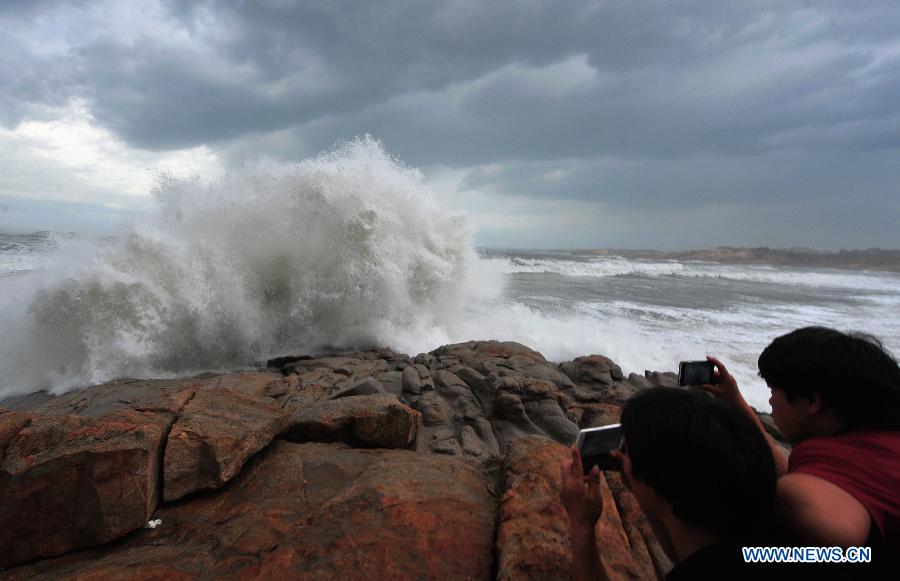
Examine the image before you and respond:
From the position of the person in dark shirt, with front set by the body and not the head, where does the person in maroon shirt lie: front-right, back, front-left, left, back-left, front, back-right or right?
right

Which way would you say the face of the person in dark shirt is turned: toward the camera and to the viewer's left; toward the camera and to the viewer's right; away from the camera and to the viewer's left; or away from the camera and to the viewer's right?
away from the camera and to the viewer's left

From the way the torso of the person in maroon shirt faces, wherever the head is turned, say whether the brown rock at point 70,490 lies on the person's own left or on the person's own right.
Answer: on the person's own left

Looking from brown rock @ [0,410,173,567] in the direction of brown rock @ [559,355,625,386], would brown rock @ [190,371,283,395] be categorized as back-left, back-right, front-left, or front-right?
front-left

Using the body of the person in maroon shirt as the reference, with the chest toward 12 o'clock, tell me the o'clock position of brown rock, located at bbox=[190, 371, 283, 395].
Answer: The brown rock is roughly at 11 o'clock from the person in maroon shirt.

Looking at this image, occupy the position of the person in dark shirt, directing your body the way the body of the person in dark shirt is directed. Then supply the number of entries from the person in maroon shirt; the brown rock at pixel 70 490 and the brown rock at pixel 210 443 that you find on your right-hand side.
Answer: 1

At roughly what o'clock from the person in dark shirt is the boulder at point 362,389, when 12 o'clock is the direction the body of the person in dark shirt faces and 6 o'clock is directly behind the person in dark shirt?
The boulder is roughly at 12 o'clock from the person in dark shirt.

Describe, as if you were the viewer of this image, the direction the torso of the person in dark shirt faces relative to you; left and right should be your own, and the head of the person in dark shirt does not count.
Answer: facing away from the viewer and to the left of the viewer

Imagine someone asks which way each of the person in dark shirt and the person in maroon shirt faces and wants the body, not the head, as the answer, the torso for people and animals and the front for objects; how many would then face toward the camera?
0

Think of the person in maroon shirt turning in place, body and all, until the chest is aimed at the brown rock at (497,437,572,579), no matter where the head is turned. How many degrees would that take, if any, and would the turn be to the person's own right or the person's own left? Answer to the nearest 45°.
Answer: approximately 45° to the person's own left

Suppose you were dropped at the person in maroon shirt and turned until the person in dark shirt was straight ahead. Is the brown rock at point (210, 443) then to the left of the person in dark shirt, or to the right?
right

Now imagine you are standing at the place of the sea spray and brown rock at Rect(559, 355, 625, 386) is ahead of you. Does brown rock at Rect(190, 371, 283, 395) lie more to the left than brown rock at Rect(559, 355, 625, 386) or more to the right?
right

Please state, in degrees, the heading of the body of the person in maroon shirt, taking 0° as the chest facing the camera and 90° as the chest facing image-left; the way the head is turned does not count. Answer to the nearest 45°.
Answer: approximately 135°

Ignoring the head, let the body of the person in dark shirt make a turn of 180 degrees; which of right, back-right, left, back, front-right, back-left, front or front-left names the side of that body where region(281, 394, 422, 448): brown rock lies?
back

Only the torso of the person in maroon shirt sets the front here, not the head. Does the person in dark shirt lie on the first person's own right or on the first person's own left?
on the first person's own left
